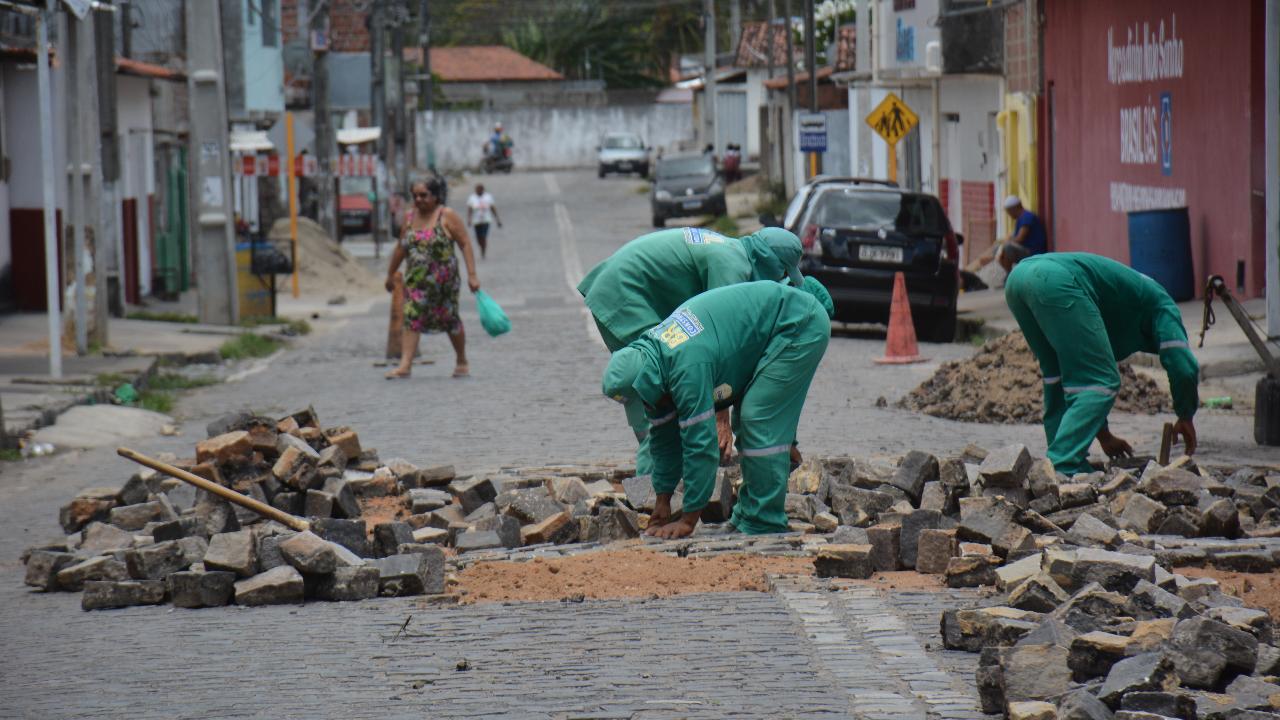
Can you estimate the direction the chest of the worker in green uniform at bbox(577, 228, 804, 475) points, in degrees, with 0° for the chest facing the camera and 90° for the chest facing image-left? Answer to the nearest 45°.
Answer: approximately 270°

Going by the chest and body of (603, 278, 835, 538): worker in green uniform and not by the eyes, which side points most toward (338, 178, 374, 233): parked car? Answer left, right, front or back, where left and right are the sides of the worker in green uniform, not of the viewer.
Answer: right

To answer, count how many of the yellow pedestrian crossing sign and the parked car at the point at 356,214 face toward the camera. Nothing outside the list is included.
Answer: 2

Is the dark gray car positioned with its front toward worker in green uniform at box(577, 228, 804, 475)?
yes

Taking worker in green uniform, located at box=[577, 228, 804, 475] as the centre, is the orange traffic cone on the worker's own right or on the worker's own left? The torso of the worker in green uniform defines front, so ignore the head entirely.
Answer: on the worker's own left

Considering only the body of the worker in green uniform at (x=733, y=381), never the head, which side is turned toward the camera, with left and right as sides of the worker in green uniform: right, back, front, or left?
left

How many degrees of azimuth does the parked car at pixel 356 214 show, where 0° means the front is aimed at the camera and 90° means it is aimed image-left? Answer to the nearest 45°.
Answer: approximately 0°

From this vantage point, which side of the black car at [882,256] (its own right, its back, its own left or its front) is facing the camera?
back

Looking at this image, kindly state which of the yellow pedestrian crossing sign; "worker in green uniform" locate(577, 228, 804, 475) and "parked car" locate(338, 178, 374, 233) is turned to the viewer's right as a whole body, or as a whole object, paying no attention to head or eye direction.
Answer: the worker in green uniform
